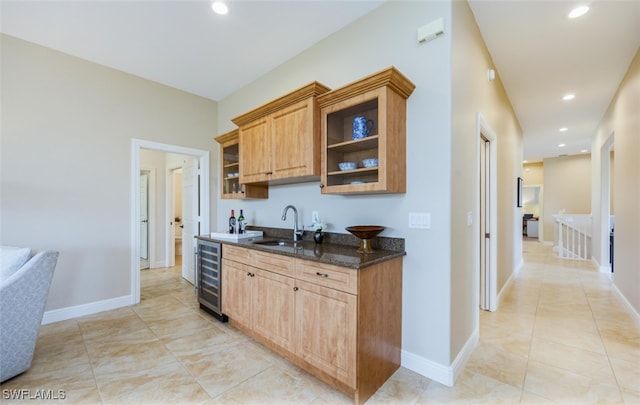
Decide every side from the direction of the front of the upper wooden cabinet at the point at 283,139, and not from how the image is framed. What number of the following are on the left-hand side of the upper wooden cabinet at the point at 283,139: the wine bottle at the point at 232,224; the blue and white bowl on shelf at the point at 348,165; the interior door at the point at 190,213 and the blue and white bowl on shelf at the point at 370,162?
2

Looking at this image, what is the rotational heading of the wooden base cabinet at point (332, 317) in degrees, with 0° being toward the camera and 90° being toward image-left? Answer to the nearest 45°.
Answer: approximately 45°

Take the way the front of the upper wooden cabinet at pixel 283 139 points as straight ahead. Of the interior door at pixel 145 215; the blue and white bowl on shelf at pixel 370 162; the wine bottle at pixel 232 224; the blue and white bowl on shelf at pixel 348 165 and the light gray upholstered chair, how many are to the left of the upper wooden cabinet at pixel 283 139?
2

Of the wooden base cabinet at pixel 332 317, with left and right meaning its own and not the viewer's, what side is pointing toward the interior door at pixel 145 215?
right

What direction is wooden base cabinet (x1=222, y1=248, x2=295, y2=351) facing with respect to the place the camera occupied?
facing the viewer and to the left of the viewer

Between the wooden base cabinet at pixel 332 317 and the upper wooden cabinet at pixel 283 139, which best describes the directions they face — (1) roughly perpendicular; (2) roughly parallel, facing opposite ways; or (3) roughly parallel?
roughly parallel

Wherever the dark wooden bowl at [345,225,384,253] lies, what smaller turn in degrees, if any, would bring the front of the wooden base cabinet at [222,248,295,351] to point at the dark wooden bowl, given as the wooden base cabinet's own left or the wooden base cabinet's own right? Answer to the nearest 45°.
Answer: approximately 90° to the wooden base cabinet's own left

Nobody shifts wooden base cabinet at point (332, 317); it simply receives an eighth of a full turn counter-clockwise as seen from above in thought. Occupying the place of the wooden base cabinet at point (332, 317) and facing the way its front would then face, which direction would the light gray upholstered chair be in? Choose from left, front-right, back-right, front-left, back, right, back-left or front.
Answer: right

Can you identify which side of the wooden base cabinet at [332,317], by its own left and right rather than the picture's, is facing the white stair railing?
back

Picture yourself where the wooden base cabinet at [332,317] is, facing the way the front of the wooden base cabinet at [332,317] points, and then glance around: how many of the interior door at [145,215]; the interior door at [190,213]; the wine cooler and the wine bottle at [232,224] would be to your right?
4
